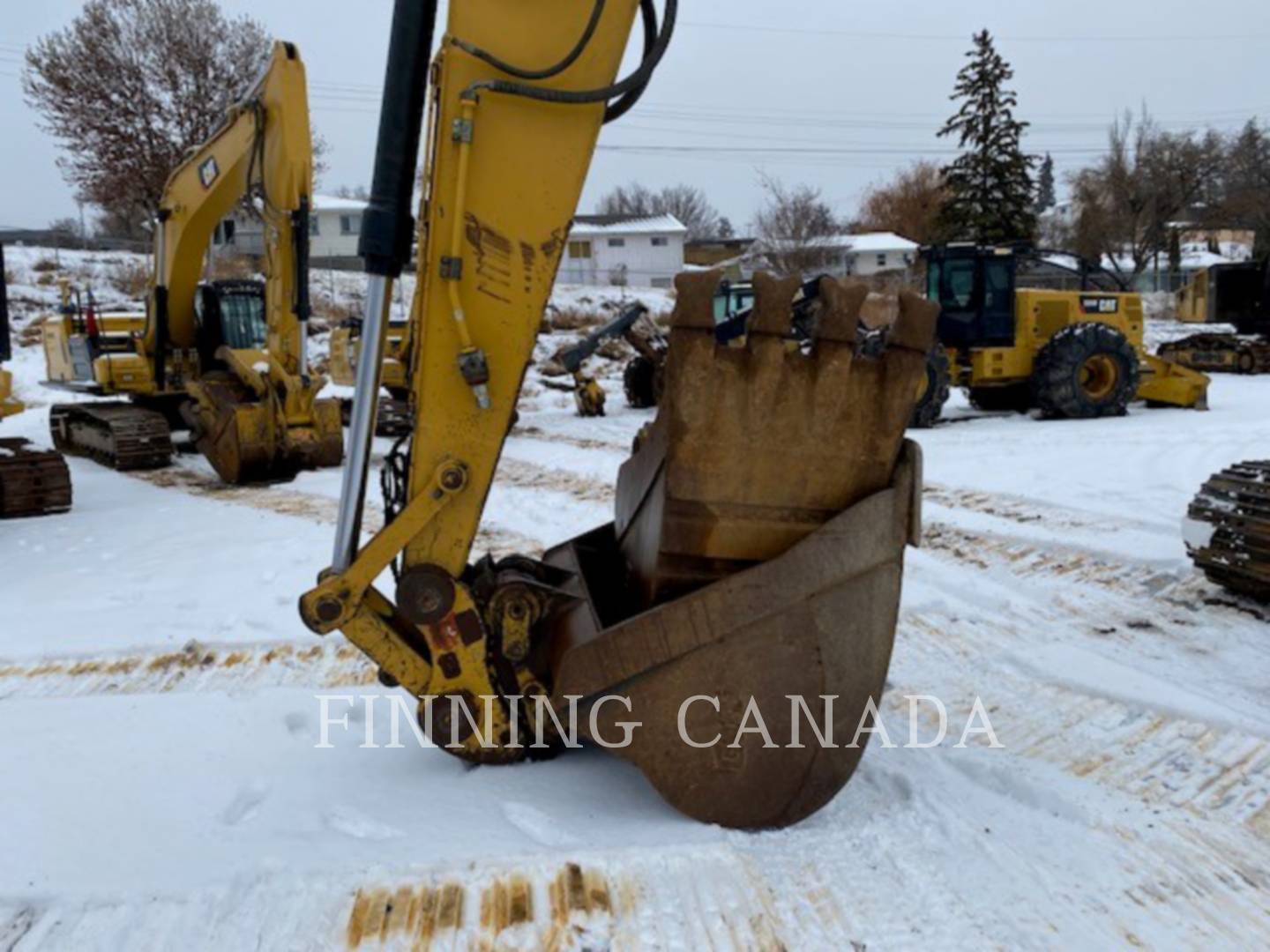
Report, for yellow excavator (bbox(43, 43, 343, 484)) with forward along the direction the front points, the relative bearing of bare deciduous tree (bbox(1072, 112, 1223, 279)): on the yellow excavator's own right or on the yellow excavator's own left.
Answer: on the yellow excavator's own left

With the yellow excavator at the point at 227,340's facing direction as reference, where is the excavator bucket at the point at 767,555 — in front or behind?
in front

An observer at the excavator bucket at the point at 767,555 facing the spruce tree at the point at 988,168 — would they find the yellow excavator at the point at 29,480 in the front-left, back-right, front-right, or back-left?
front-left

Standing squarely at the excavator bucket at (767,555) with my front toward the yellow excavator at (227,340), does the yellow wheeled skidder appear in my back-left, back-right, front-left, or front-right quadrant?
front-right

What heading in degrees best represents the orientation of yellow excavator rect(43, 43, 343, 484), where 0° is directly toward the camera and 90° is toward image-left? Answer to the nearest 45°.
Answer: approximately 315°

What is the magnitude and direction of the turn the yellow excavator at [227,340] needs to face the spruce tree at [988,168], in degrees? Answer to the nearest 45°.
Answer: approximately 90° to its left

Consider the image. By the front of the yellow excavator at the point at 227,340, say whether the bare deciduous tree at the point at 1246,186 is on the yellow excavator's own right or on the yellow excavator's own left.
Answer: on the yellow excavator's own left

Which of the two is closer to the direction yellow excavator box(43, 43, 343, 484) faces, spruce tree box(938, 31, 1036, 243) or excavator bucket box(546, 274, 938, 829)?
the excavator bucket

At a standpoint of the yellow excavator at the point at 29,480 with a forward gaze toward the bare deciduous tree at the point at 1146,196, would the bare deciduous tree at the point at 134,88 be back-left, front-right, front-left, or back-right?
front-left

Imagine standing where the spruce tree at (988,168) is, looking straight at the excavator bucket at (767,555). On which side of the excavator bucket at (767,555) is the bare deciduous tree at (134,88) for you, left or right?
right

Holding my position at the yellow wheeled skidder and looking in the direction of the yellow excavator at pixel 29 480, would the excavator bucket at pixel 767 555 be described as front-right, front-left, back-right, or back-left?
front-left
